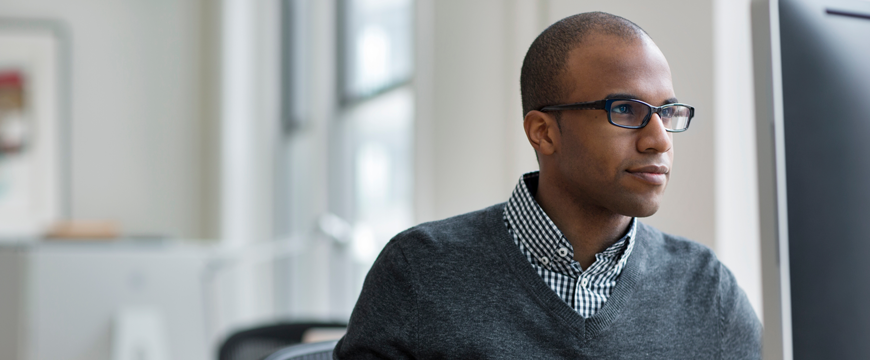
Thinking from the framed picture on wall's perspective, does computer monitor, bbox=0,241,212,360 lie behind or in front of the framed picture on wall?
in front

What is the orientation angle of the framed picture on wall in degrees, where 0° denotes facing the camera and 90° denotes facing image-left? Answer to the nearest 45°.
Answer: approximately 0°

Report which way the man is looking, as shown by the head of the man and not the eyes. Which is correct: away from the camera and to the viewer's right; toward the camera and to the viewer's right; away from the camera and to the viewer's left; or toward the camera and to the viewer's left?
toward the camera and to the viewer's right

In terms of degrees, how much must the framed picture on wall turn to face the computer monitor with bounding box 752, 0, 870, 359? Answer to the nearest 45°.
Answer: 0° — it already faces it

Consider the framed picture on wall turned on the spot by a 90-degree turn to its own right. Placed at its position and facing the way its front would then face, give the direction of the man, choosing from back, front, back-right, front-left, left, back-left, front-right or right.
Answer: left

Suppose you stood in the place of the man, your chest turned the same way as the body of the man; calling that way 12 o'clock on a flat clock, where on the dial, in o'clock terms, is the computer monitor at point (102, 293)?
The computer monitor is roughly at 6 o'clock from the man.

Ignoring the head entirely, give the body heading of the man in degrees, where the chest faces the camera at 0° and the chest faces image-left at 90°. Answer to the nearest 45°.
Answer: approximately 315°
